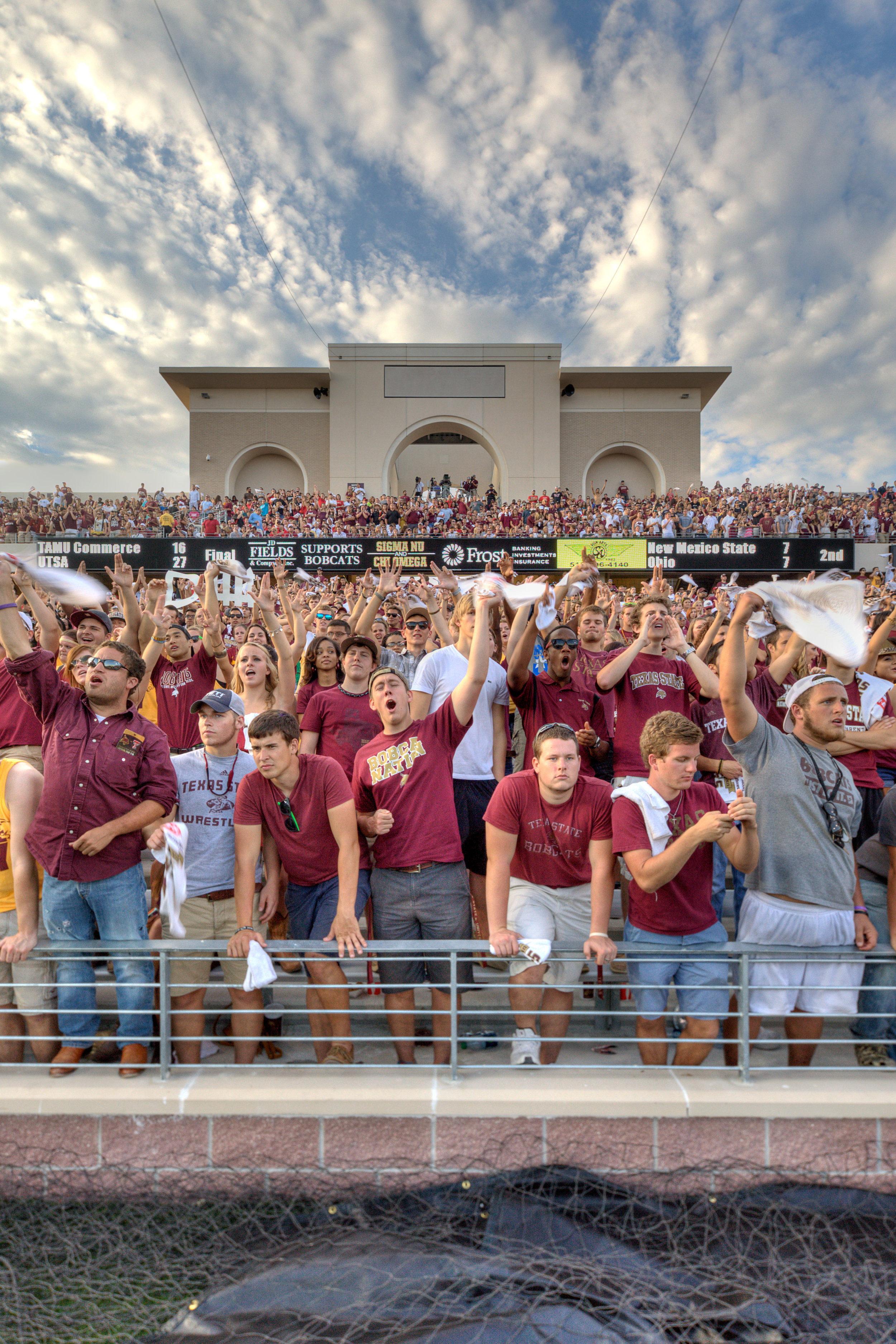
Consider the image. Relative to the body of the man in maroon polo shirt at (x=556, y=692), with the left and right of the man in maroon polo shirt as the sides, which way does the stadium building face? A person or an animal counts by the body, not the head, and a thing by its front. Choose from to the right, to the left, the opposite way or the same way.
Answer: the same way

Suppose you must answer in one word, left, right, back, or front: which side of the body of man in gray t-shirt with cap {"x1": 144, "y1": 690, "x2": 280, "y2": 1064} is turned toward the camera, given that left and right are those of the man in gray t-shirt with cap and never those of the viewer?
front

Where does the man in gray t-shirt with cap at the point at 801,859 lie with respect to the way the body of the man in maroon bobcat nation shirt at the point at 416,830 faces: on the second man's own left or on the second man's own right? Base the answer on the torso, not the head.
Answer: on the second man's own left

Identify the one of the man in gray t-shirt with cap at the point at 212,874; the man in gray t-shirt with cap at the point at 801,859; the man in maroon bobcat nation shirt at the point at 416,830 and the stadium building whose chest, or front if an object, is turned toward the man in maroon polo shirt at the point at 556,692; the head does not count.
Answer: the stadium building

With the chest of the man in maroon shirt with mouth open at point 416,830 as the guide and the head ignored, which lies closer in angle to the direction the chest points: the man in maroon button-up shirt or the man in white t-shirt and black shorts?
the man in maroon button-up shirt

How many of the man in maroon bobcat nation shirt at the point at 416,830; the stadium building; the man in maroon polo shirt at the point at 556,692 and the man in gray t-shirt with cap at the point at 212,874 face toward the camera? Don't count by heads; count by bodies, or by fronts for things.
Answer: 4

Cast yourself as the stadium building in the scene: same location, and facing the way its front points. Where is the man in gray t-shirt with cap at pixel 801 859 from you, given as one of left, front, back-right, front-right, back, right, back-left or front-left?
front

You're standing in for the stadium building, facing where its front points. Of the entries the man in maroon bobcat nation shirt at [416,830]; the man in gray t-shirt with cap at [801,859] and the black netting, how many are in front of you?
3

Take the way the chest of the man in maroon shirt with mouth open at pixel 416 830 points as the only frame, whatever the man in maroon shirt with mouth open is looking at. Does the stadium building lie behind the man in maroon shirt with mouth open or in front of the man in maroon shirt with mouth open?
behind

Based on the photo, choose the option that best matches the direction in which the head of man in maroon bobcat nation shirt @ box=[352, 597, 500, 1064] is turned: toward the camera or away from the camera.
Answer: toward the camera

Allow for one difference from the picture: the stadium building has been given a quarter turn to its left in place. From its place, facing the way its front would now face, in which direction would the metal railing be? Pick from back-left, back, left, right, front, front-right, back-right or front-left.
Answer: right

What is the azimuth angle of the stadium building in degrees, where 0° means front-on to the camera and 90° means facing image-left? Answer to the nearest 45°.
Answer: approximately 0°

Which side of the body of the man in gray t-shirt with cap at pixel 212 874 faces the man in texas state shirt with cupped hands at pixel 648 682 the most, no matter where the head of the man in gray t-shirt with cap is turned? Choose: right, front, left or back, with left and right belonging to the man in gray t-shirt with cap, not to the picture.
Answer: left

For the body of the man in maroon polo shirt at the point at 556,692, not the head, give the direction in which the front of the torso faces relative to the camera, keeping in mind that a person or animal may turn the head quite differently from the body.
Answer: toward the camera

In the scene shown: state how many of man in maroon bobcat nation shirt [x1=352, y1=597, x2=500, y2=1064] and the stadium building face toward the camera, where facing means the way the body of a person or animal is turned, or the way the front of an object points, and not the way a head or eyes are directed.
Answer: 2

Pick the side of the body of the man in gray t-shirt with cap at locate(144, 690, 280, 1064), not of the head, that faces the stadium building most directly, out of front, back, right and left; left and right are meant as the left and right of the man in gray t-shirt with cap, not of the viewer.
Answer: back
